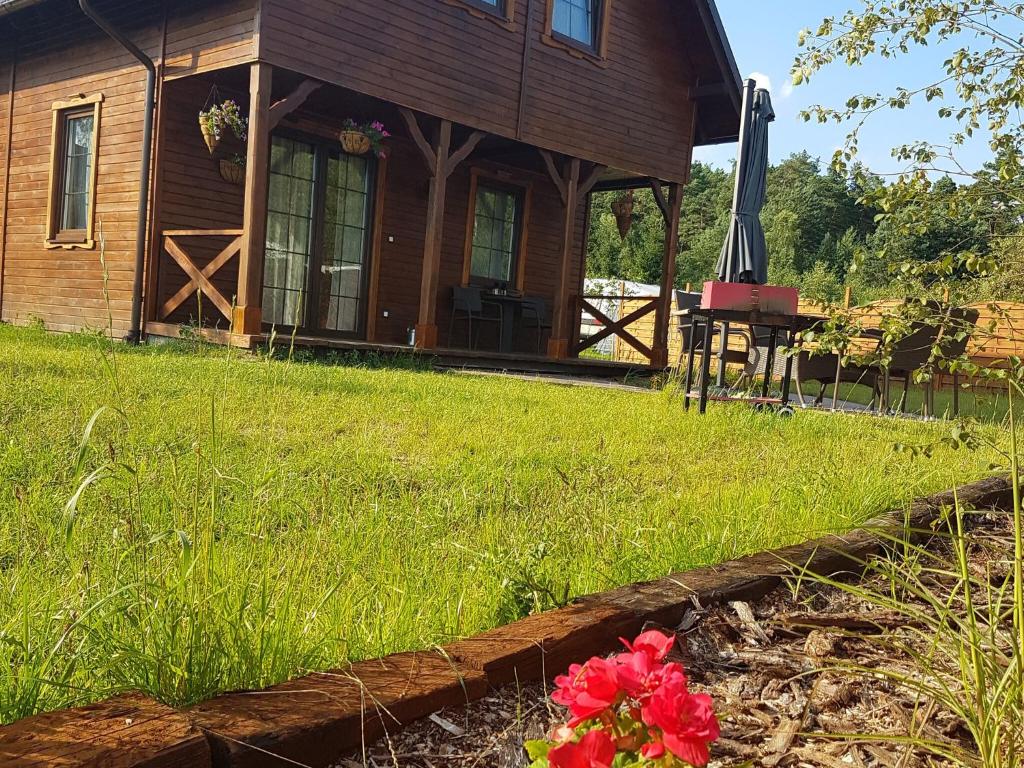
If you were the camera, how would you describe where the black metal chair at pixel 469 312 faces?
facing away from the viewer and to the right of the viewer

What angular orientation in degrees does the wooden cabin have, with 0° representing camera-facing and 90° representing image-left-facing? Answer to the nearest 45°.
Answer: approximately 315°

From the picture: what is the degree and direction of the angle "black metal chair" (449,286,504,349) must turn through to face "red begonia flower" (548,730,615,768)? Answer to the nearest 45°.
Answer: approximately 135° to its right

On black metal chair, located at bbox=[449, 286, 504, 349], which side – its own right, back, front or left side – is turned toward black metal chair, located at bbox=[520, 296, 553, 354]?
front

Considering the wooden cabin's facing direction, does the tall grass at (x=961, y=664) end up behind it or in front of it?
in front

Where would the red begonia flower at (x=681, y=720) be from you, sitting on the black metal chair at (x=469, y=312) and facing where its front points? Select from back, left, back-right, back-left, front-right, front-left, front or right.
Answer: back-right

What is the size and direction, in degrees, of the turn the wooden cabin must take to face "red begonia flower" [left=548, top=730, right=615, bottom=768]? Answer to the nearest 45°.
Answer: approximately 45° to its right

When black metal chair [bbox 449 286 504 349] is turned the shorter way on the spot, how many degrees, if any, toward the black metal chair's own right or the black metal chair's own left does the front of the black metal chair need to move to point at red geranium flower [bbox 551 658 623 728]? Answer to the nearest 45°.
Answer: approximately 135° to the black metal chair's own right

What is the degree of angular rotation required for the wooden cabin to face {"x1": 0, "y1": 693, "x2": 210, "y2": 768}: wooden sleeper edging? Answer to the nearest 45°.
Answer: approximately 45° to its right

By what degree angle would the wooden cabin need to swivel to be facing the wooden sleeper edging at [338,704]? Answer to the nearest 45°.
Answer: approximately 45° to its right

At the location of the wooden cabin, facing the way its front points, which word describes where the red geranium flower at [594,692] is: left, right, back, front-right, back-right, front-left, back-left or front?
front-right
